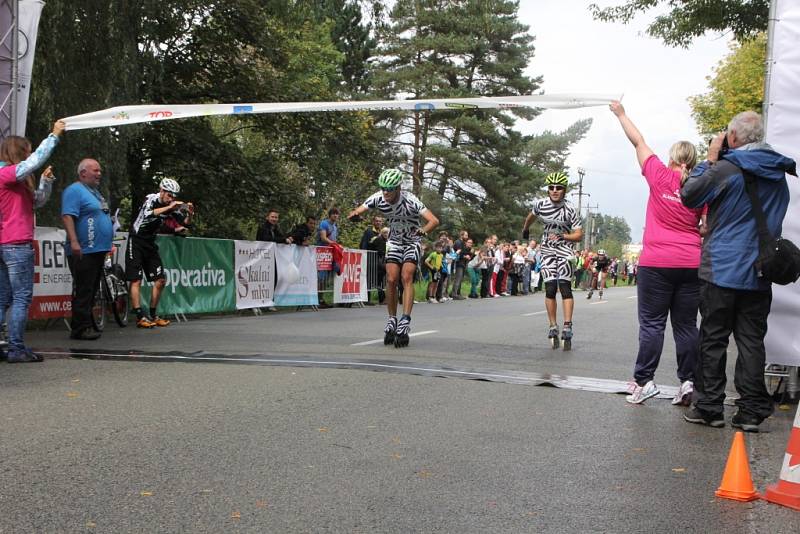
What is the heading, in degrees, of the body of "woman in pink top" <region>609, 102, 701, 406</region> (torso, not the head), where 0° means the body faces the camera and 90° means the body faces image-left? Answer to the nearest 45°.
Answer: approximately 135°

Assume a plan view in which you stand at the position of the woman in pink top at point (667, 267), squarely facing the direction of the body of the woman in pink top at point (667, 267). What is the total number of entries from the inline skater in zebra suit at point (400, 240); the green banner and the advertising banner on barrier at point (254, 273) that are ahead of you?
3

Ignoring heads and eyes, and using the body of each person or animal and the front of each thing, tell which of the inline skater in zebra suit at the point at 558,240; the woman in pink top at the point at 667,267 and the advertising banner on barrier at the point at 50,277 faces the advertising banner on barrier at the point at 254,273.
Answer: the woman in pink top

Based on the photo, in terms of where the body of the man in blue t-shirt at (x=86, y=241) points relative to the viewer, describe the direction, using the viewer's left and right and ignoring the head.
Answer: facing to the right of the viewer

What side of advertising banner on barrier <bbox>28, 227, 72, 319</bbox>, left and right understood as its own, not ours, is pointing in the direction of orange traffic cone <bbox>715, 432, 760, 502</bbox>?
front

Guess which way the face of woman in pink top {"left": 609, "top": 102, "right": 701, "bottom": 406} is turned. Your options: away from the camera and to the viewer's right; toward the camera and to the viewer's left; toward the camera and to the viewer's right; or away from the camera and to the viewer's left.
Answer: away from the camera and to the viewer's left

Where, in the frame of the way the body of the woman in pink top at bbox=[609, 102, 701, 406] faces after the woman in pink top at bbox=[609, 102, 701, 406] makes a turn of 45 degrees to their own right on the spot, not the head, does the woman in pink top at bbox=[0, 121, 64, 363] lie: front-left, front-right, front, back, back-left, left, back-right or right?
left

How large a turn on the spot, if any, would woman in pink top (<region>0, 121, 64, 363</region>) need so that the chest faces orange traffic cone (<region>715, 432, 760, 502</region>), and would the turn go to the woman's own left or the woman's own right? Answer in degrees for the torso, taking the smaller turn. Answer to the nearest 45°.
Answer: approximately 45° to the woman's own right

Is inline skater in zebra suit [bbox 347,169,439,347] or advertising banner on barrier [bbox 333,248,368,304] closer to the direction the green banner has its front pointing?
the inline skater in zebra suit

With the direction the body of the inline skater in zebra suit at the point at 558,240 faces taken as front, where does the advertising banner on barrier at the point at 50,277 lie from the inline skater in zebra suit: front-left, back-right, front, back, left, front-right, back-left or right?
right

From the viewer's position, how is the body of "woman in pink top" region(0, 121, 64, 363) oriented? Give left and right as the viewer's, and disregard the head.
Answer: facing to the right of the viewer

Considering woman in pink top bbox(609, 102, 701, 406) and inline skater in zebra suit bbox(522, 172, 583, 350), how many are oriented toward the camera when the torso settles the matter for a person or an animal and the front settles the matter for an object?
1

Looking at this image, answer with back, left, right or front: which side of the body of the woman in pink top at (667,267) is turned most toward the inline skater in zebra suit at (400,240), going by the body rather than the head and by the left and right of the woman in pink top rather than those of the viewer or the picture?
front

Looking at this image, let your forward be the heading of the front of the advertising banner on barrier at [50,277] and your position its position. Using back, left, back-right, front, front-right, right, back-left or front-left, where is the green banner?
back-left

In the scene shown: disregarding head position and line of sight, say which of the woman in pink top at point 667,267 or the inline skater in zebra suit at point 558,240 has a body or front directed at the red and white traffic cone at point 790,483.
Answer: the inline skater in zebra suit
